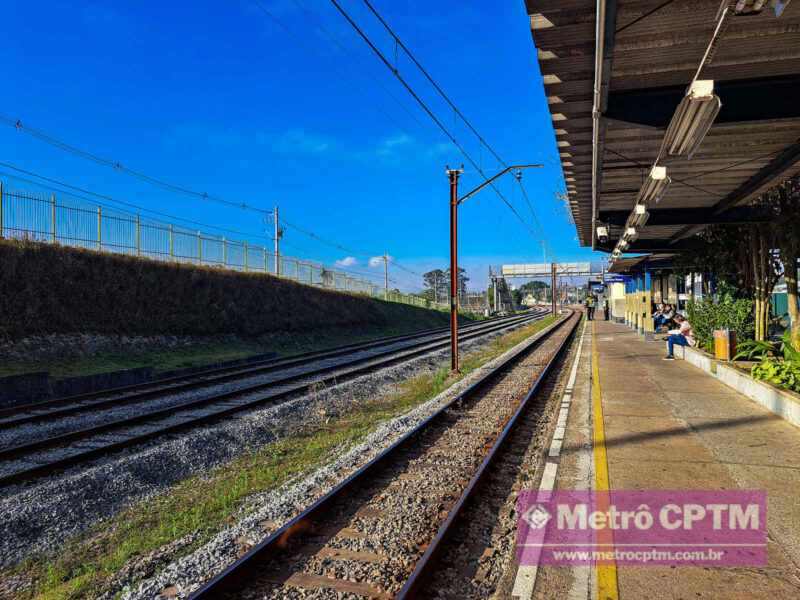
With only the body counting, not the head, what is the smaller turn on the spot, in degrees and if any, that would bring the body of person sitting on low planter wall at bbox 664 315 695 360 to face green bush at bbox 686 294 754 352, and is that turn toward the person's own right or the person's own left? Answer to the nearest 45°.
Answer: approximately 135° to the person's own left

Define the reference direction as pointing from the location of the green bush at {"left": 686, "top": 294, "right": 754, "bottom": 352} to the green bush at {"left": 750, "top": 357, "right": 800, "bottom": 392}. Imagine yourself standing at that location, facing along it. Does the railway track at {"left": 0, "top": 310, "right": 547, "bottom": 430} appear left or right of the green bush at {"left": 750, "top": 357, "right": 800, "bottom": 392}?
right

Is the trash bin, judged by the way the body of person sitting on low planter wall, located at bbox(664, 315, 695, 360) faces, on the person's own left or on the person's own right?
on the person's own left

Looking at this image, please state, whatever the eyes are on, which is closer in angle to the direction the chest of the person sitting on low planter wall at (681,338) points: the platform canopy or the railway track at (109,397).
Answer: the railway track

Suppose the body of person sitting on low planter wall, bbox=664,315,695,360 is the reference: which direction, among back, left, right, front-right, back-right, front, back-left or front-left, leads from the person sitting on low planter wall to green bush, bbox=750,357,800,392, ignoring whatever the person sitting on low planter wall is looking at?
left

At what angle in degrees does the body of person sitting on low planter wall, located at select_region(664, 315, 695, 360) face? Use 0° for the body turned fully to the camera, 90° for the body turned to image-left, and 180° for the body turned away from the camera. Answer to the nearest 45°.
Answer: approximately 90°

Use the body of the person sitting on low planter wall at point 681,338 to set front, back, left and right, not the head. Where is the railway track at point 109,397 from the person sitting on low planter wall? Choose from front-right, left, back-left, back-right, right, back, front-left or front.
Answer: front-left

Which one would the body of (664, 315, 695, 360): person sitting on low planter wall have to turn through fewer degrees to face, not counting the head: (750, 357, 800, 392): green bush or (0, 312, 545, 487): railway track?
the railway track
